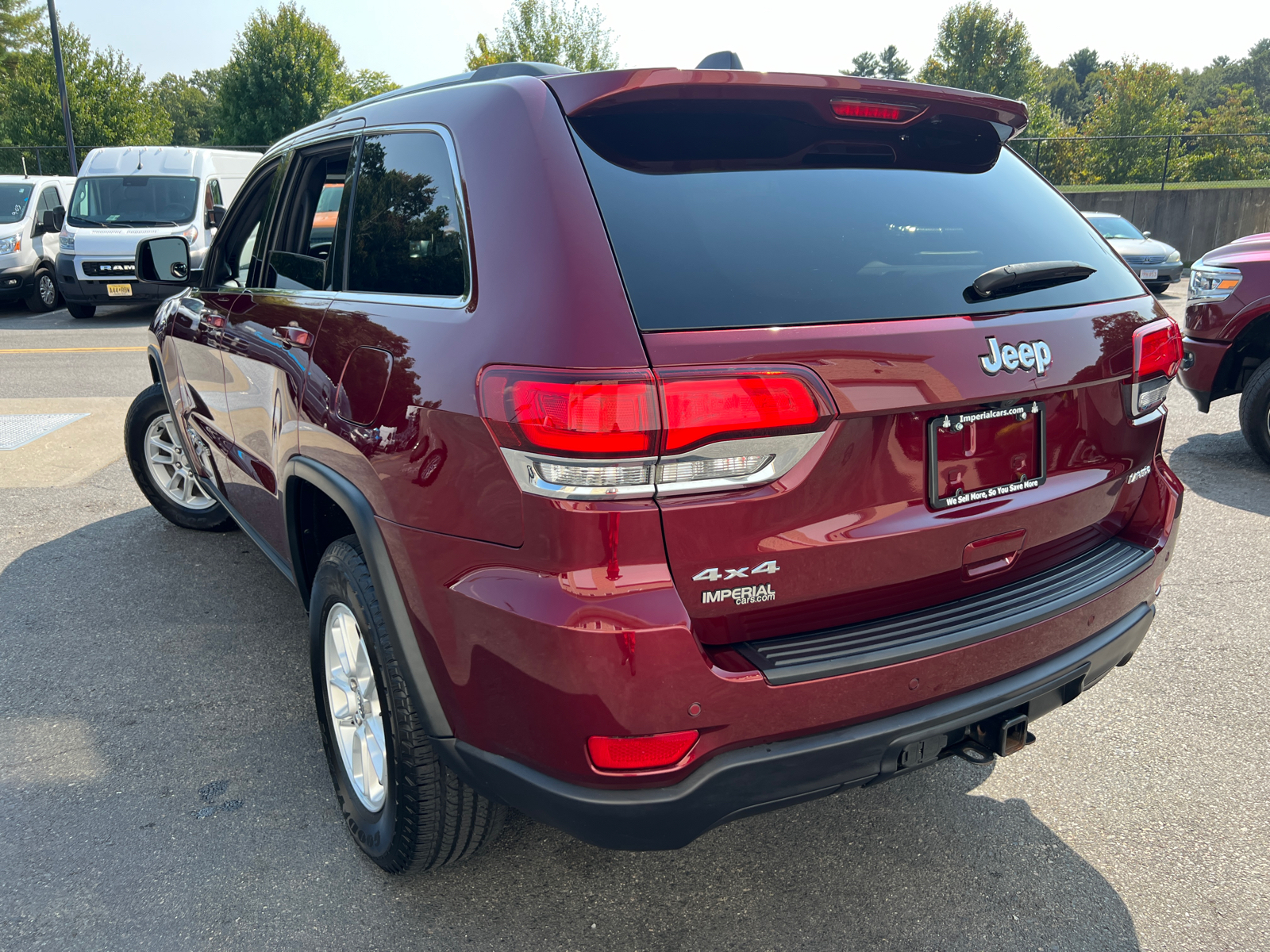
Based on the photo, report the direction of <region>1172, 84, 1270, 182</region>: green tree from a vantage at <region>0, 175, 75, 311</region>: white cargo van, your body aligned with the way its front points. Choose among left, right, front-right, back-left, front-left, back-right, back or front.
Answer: back-left

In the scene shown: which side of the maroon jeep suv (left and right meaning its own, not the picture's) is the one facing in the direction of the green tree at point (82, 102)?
front

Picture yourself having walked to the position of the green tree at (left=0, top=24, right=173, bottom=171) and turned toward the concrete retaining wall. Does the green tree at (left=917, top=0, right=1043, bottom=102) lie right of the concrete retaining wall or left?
left

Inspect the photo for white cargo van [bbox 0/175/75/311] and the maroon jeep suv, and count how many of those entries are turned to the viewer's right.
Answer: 0

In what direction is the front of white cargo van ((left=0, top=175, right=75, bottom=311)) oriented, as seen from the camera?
facing the viewer and to the left of the viewer

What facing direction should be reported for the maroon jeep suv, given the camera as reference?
facing away from the viewer and to the left of the viewer

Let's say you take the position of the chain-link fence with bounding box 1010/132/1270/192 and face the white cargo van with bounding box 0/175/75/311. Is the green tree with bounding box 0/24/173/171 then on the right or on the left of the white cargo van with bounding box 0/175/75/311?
right

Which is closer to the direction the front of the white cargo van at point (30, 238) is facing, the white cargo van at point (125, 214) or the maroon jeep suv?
the maroon jeep suv

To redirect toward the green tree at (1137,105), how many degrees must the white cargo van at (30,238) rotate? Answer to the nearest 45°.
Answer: approximately 135° to its left

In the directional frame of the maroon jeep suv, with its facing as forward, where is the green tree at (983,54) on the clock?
The green tree is roughly at 2 o'clock from the maroon jeep suv.

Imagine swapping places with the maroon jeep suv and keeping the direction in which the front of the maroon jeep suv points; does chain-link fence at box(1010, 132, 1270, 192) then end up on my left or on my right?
on my right

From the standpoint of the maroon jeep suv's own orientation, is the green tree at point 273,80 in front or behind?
in front

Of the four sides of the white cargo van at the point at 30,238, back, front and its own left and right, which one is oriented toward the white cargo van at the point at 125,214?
left

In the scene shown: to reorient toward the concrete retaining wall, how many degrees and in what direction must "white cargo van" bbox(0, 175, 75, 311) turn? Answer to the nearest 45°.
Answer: approximately 135° to its left

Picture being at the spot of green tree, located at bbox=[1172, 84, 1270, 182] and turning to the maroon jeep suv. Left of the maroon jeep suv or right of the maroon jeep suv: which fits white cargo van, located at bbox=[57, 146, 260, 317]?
right
